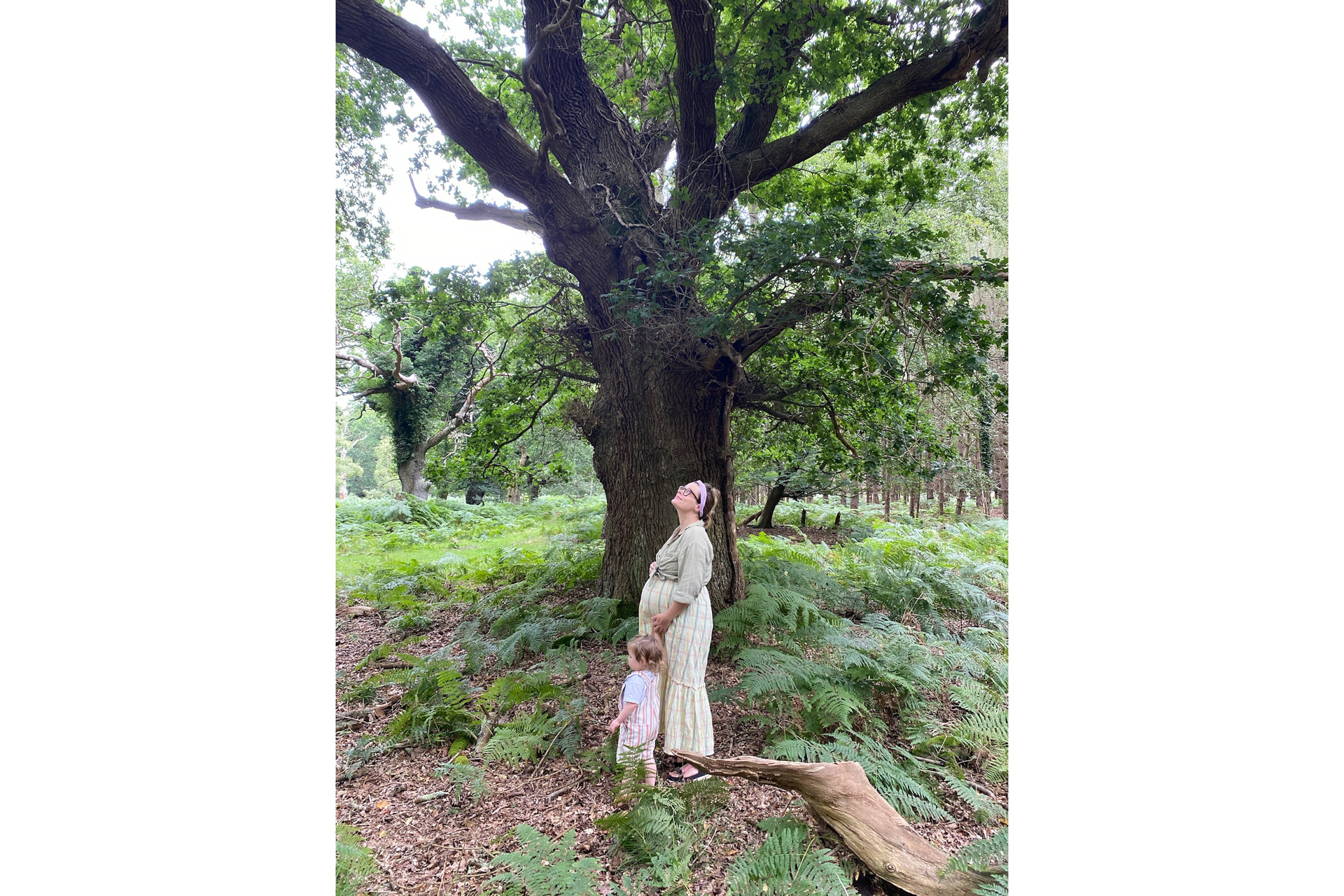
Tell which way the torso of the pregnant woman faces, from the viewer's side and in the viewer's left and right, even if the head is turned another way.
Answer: facing to the left of the viewer

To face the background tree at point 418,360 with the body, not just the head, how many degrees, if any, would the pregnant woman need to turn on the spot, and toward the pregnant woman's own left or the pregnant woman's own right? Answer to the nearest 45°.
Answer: approximately 45° to the pregnant woman's own right

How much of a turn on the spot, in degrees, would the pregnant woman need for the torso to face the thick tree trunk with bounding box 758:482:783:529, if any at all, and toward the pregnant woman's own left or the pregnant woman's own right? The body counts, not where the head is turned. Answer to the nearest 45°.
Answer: approximately 90° to the pregnant woman's own right

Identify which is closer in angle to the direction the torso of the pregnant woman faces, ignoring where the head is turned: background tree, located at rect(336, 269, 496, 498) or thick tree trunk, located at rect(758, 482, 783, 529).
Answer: the background tree

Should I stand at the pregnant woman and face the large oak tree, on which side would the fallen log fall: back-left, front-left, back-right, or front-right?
back-right

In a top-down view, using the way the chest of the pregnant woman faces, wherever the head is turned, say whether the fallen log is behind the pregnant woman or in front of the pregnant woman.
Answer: behind
